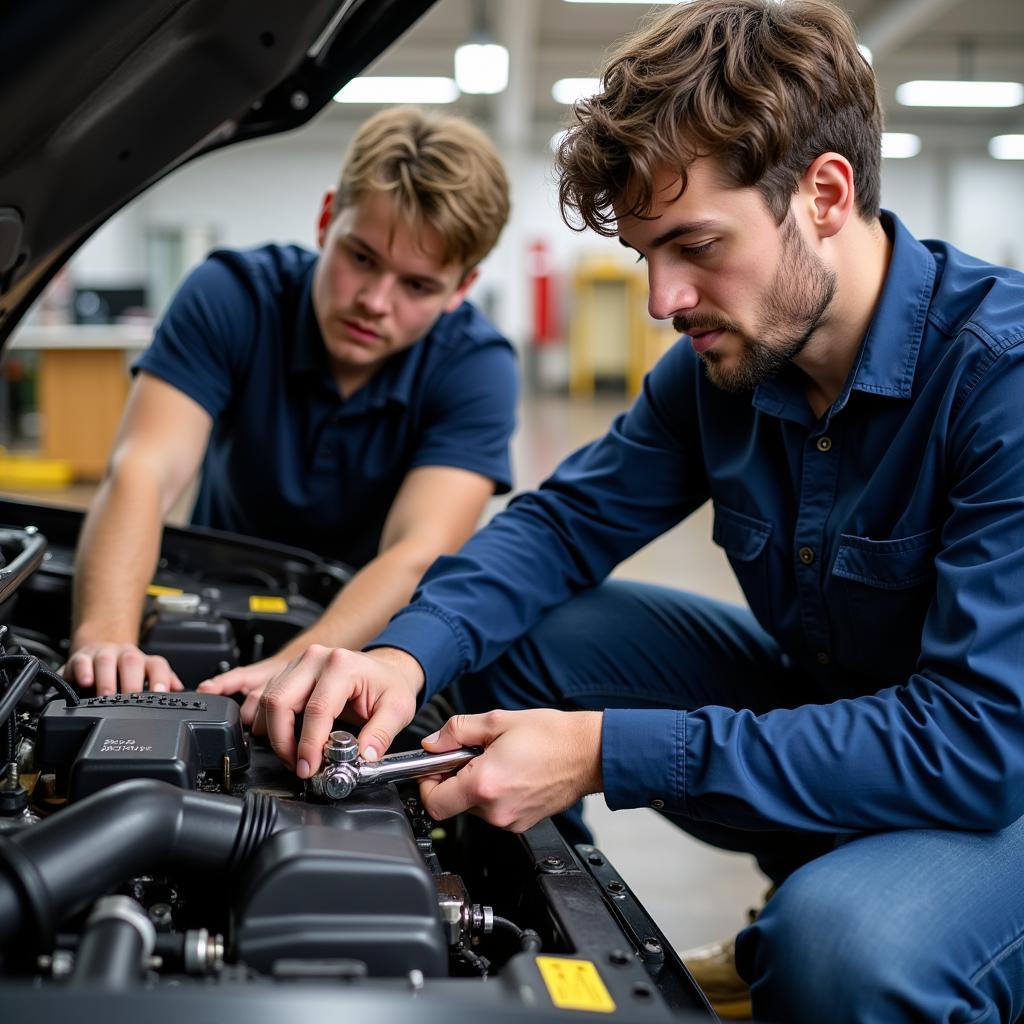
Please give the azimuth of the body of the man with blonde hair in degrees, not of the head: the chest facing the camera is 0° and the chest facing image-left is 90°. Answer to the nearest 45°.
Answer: approximately 0°

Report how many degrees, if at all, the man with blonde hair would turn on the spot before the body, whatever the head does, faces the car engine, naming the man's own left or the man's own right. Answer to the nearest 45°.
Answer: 0° — they already face it

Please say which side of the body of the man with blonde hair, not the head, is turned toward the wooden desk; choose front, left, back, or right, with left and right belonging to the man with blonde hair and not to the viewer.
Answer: back

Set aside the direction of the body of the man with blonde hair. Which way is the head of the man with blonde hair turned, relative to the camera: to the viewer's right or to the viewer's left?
to the viewer's right

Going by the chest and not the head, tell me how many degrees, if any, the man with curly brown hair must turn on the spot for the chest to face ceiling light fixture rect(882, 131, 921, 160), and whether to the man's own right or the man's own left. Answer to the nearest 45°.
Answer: approximately 135° to the man's own right

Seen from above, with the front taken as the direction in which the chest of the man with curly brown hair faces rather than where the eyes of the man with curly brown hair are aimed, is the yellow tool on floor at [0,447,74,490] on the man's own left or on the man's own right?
on the man's own right

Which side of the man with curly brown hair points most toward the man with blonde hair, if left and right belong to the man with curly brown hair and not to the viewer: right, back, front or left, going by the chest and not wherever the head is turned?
right

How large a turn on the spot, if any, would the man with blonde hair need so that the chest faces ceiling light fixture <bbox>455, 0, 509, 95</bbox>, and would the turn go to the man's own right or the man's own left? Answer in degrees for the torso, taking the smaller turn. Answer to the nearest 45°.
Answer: approximately 180°

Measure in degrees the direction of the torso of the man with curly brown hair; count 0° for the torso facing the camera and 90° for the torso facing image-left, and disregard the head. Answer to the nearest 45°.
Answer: approximately 45°
